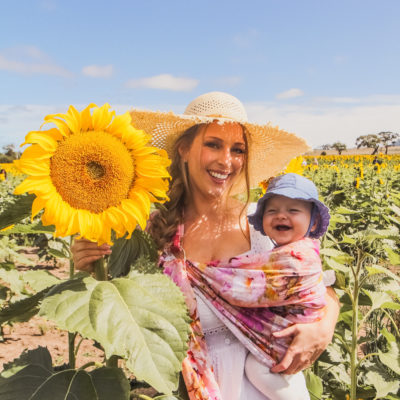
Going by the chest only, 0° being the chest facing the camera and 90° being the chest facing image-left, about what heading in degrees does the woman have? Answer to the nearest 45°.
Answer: approximately 0°

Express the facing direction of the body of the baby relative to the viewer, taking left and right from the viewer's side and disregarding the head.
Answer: facing the viewer and to the left of the viewer
